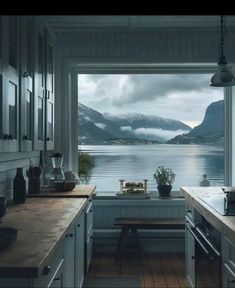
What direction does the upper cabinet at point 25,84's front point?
to the viewer's right

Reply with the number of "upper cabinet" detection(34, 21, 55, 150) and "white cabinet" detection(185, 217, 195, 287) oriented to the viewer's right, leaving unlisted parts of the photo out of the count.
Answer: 1

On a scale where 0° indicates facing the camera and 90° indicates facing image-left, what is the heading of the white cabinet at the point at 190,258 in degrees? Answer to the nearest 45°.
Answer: approximately 90°

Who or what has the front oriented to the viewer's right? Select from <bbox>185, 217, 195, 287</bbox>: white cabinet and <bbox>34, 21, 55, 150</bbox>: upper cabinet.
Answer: the upper cabinet

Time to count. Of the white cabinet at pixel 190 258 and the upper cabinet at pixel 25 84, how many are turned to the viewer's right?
1

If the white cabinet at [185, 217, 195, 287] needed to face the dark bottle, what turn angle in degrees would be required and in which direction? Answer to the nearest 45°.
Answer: approximately 45° to its left

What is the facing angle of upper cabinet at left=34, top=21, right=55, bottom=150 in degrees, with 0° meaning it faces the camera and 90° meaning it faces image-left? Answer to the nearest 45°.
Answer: approximately 270°

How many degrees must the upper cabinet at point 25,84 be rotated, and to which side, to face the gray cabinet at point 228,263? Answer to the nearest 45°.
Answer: approximately 45° to its right
